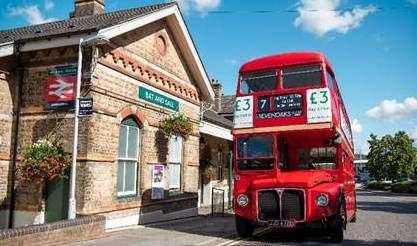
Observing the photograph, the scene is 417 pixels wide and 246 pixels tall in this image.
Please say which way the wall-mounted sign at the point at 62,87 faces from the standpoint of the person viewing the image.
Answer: facing the viewer and to the left of the viewer

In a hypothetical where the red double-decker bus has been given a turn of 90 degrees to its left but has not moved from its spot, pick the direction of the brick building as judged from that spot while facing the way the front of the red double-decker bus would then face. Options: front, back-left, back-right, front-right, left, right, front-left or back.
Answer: back

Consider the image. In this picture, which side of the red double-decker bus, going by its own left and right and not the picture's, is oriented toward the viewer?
front

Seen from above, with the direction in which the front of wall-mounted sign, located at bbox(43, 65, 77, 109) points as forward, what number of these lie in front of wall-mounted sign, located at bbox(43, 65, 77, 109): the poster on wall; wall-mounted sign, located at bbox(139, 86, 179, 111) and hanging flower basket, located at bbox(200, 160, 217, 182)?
0

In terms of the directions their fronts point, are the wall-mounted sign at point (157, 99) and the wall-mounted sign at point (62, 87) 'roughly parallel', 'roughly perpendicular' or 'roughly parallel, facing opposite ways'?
roughly perpendicular

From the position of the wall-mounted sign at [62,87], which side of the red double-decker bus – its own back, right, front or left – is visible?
right

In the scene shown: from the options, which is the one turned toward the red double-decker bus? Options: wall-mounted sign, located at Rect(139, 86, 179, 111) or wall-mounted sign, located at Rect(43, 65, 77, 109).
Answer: wall-mounted sign, located at Rect(139, 86, 179, 111)

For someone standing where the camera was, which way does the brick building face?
facing the viewer and to the right of the viewer

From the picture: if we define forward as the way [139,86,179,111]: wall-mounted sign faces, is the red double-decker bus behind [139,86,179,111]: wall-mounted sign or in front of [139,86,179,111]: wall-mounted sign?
in front

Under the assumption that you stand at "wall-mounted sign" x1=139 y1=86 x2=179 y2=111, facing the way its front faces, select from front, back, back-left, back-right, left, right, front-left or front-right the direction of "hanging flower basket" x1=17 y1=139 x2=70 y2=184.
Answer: right

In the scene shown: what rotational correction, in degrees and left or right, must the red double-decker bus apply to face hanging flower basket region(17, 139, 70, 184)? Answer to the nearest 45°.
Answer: approximately 90° to its right

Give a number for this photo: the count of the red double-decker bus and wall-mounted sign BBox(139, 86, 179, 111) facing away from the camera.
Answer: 0

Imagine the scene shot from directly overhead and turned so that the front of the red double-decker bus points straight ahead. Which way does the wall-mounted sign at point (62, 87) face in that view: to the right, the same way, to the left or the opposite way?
the same way

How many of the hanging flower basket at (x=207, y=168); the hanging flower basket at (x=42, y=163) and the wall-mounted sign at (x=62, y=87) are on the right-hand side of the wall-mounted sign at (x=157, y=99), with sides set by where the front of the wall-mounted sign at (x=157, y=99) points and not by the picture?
2
